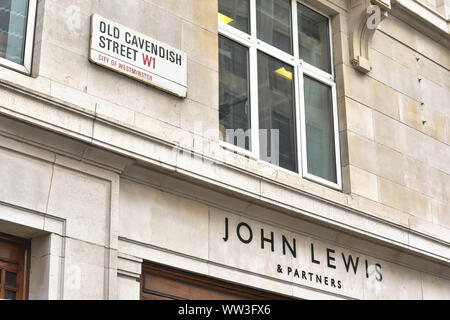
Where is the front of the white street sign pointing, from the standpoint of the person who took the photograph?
facing the viewer and to the right of the viewer

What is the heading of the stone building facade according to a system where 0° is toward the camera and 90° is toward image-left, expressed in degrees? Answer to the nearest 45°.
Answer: approximately 315°
